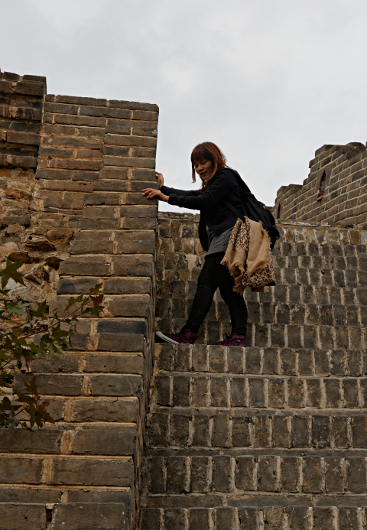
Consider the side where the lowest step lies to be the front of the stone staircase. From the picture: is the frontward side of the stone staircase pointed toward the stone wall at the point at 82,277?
no

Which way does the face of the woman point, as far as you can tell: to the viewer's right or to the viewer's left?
to the viewer's left

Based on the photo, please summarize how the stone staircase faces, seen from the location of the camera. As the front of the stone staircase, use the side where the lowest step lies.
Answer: facing the viewer

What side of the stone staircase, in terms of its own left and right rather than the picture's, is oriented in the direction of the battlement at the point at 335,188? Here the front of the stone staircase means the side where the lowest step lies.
back

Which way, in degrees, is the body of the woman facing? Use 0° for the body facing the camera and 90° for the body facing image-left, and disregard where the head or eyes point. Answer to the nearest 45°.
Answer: approximately 90°

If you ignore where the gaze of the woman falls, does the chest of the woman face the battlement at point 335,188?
no
